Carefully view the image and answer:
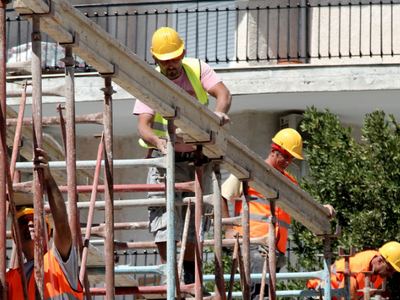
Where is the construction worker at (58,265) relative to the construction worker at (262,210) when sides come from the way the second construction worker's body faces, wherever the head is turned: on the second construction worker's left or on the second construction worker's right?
on the second construction worker's right

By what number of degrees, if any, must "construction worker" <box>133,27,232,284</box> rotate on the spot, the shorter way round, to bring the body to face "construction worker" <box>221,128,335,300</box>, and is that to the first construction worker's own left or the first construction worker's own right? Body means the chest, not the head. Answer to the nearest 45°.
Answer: approximately 135° to the first construction worker's own left

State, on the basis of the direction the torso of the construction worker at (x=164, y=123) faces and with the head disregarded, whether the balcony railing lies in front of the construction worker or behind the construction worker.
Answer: behind

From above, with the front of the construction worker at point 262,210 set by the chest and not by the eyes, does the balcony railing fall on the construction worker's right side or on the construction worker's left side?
on the construction worker's left side

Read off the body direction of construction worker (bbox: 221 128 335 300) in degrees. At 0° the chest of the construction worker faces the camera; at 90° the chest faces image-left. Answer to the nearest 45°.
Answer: approximately 315°

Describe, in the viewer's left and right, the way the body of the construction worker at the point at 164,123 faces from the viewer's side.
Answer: facing the viewer

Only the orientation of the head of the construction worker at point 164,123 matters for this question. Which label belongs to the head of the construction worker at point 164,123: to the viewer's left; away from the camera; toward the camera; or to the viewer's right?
toward the camera

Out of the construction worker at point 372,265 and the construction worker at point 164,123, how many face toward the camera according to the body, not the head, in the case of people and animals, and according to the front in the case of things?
1

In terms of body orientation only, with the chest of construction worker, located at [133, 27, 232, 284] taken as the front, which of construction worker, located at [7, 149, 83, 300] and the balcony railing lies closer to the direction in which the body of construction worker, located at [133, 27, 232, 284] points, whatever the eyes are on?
the construction worker
